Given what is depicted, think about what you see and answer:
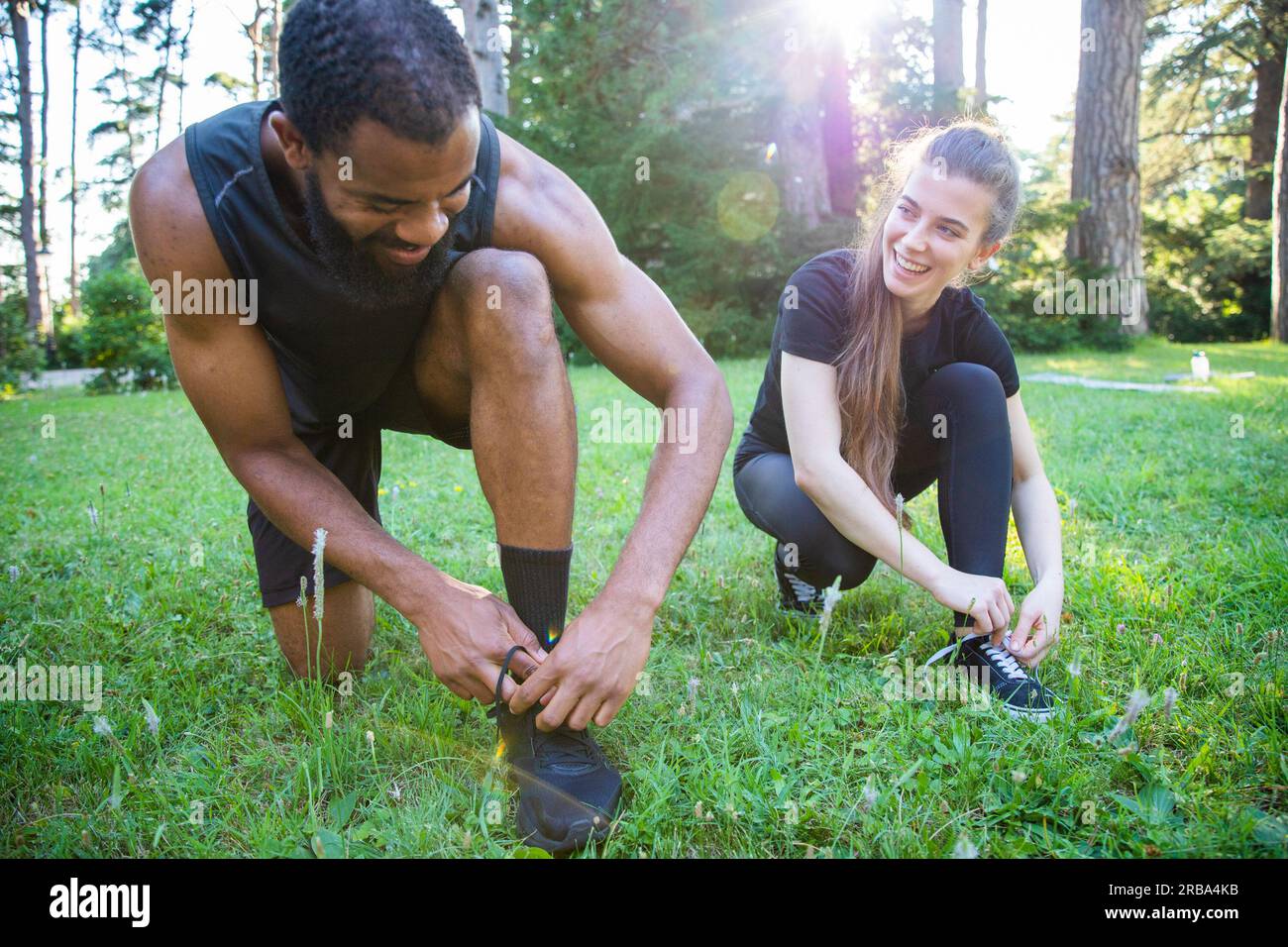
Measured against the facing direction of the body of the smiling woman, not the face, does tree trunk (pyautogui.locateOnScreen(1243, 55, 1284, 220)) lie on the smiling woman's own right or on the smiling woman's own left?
on the smiling woman's own left

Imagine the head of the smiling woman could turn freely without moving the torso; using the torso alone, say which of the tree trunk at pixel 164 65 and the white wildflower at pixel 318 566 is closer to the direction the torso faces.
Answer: the white wildflower

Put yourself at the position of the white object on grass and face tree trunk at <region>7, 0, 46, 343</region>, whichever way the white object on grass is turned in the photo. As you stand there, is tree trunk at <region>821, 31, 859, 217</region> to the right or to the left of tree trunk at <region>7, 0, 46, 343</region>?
right

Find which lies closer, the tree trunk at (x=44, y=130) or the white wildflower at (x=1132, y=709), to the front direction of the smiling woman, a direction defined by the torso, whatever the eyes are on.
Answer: the white wildflower

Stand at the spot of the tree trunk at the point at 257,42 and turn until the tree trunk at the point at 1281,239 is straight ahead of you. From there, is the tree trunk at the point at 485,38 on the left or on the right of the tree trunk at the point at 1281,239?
right

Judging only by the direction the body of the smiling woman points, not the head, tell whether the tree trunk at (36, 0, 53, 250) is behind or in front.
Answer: behind

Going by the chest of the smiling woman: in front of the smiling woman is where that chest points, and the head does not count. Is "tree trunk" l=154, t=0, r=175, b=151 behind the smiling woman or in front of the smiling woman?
behind

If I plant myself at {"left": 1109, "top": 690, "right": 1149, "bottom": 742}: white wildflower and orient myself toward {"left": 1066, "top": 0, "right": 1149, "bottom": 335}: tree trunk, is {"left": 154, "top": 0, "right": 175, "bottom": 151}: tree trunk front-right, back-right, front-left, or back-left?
front-left

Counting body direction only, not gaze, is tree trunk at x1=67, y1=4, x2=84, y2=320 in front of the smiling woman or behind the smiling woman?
behind

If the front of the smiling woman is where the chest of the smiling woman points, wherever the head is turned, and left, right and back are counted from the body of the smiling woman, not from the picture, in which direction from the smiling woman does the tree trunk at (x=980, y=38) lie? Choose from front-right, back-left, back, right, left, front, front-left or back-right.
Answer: back-left

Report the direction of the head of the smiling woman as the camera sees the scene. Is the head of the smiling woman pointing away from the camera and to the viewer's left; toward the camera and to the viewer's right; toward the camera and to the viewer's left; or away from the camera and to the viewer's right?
toward the camera and to the viewer's left

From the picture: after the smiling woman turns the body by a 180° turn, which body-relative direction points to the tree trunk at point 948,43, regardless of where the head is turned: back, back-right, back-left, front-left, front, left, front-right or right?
front-right
